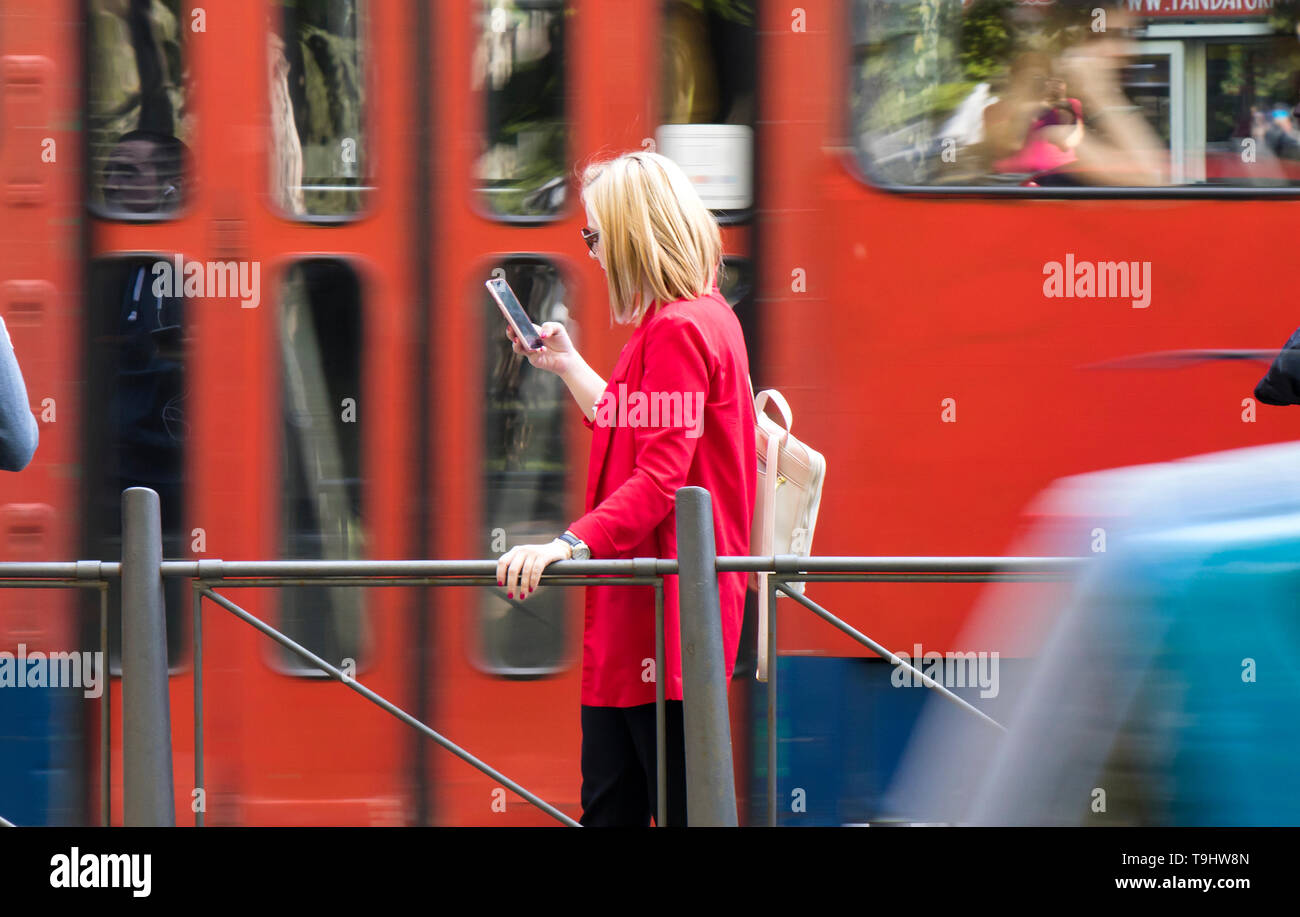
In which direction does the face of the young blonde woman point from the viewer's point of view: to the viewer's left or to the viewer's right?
to the viewer's left

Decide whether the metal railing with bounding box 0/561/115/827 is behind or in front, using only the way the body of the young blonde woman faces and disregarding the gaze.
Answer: in front

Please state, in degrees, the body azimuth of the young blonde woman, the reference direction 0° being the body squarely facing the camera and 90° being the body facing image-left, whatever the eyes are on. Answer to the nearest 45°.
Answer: approximately 90°
